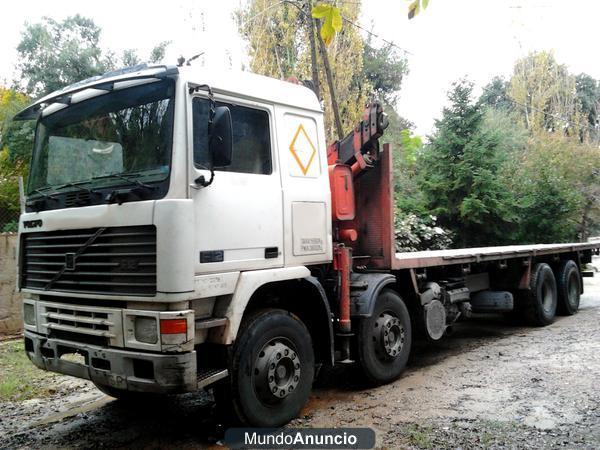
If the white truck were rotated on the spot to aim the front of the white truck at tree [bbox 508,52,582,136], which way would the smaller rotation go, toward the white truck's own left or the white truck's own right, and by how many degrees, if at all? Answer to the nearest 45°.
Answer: approximately 180°

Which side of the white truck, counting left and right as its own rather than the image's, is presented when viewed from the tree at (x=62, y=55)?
right

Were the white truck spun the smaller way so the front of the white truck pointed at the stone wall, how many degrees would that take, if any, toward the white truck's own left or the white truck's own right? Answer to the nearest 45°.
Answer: approximately 90° to the white truck's own right

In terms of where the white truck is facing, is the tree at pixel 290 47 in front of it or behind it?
behind

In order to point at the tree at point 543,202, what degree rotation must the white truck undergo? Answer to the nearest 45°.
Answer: approximately 180°

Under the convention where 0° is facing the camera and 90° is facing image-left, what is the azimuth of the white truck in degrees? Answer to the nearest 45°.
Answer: approximately 45°

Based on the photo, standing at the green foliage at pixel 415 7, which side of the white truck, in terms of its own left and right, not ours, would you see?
left
